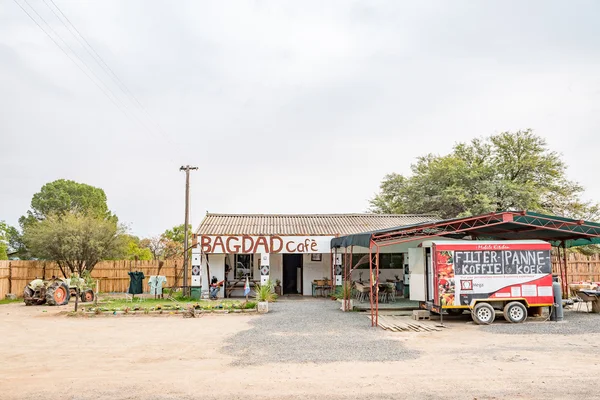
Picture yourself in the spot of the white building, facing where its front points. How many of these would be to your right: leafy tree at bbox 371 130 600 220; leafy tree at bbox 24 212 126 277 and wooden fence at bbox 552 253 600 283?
1

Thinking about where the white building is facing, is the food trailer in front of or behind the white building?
in front

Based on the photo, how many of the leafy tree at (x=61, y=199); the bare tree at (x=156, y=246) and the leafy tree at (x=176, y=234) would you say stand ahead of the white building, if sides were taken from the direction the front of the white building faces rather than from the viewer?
0

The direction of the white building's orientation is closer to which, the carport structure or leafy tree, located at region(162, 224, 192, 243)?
the carport structure

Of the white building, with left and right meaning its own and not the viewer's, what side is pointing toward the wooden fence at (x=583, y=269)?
left

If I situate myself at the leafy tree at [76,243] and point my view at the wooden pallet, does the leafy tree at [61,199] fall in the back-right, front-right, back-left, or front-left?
back-left

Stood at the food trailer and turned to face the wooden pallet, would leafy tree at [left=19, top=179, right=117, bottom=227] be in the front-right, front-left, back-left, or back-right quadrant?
front-right

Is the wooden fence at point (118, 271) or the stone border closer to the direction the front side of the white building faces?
the stone border

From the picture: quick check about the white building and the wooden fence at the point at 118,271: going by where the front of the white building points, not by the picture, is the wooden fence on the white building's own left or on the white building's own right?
on the white building's own right

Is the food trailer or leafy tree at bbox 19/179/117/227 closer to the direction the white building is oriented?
the food trailer

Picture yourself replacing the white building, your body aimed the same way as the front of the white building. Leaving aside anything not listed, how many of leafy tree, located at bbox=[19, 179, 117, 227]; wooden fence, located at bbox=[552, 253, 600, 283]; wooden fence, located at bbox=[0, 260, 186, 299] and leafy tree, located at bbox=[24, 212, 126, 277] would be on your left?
1

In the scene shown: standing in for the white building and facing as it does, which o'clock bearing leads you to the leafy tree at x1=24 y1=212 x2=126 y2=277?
The leafy tree is roughly at 3 o'clock from the white building.

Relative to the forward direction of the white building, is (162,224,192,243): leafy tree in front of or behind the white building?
behind

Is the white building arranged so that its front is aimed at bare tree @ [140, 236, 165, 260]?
no

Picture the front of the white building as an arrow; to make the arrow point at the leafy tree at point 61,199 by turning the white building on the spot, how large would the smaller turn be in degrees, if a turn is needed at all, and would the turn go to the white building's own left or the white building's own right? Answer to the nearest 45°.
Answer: approximately 135° to the white building's own right

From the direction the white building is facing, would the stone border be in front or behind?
in front

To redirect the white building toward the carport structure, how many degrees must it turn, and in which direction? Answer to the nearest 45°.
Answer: approximately 45° to its left

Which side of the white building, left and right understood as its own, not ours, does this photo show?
front
